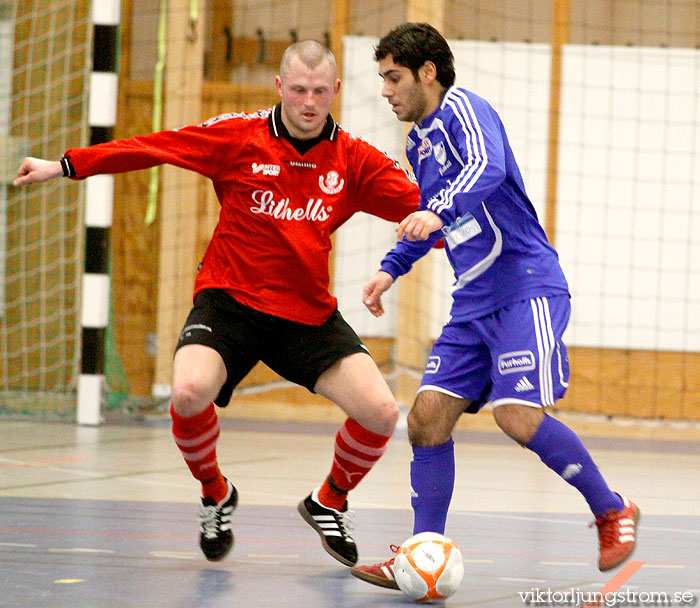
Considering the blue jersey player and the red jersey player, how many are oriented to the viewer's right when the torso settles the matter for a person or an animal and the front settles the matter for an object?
0

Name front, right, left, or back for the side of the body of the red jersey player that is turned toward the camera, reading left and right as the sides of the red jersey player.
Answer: front

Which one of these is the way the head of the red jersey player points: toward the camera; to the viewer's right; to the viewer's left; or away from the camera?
toward the camera

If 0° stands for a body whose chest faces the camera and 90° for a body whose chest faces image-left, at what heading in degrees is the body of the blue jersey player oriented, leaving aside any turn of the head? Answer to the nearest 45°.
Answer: approximately 45°

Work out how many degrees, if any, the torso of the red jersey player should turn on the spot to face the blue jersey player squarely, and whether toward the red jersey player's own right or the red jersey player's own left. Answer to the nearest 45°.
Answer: approximately 45° to the red jersey player's own left

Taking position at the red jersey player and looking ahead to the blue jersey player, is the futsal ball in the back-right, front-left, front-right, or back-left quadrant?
front-right

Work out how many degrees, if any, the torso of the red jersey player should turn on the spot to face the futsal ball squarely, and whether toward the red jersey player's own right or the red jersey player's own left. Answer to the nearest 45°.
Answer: approximately 45° to the red jersey player's own left

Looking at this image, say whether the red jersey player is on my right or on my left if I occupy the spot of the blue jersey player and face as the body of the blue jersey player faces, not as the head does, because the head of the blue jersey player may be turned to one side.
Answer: on my right
